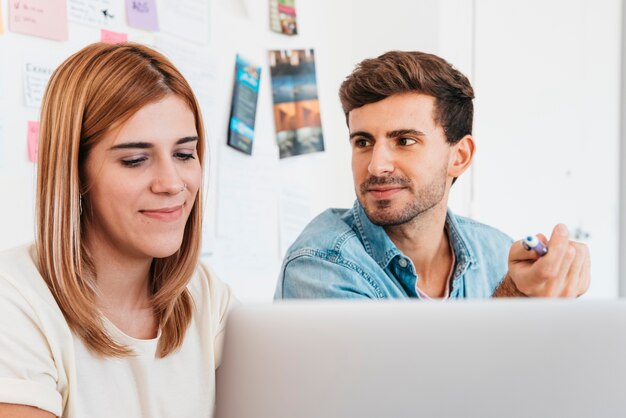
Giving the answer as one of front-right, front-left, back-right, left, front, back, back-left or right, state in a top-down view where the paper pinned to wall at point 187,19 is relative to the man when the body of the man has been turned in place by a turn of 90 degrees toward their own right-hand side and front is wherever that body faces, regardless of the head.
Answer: right

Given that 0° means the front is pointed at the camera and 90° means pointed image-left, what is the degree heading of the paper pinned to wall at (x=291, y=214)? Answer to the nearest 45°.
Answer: approximately 0°

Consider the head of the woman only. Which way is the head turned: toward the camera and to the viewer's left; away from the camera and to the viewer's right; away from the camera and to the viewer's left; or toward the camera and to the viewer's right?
toward the camera and to the viewer's right

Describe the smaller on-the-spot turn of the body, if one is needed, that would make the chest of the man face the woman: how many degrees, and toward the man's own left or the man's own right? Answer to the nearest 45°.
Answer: approximately 90° to the man's own right

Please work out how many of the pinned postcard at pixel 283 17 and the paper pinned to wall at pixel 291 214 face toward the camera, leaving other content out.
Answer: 2

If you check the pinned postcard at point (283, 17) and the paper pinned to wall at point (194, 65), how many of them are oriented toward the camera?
2
